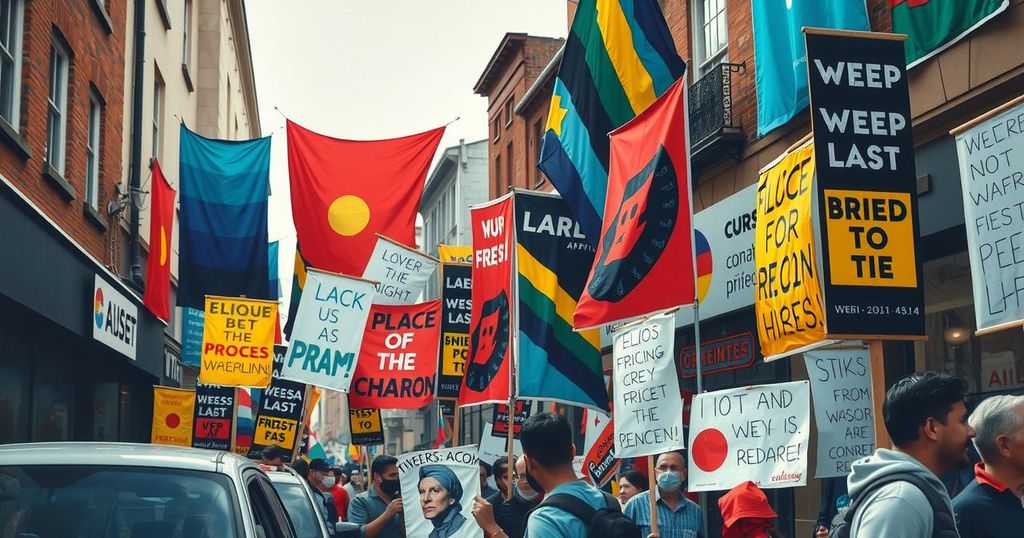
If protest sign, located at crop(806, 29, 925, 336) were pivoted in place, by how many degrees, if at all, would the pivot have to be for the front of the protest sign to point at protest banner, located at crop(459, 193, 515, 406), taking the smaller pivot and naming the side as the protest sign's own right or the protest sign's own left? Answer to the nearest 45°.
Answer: approximately 135° to the protest sign's own right

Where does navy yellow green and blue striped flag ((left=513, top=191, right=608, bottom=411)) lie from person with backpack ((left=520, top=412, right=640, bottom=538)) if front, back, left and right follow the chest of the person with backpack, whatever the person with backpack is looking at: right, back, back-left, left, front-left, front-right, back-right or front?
front-right

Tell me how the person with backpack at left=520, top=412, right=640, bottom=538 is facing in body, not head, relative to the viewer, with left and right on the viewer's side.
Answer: facing away from the viewer and to the left of the viewer

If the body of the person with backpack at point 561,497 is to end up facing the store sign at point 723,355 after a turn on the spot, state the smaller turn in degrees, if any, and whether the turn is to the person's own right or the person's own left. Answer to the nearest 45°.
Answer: approximately 45° to the person's own right

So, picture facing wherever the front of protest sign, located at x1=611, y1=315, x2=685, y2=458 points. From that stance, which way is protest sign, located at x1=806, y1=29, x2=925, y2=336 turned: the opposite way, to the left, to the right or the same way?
the same way

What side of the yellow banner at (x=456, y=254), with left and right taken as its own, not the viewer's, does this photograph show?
front

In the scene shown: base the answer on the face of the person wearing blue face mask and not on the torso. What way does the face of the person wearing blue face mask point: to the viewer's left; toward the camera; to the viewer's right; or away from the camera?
toward the camera

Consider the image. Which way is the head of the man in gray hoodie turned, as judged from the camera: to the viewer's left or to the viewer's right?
to the viewer's right

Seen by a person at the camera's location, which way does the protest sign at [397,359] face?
facing the viewer

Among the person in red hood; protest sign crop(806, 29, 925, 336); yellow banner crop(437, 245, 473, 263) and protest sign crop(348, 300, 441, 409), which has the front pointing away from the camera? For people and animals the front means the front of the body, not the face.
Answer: the person in red hood

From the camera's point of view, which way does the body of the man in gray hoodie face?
to the viewer's right
